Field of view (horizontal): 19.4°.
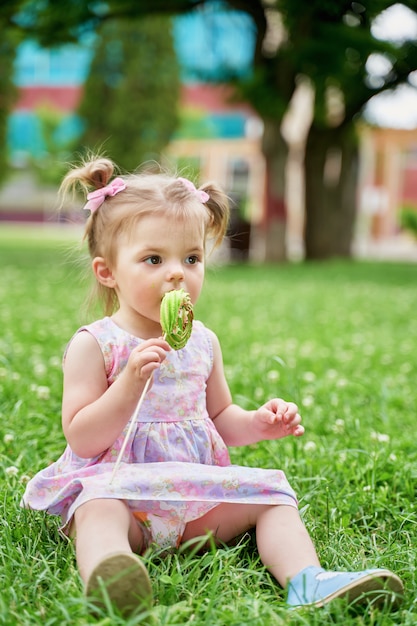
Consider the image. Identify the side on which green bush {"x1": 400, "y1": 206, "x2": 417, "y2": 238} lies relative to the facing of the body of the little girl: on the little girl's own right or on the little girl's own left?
on the little girl's own left

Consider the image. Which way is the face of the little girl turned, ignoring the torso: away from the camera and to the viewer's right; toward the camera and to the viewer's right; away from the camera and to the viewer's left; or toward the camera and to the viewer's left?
toward the camera and to the viewer's right

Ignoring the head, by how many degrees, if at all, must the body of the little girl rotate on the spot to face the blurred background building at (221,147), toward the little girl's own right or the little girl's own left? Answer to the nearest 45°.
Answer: approximately 135° to the little girl's own left

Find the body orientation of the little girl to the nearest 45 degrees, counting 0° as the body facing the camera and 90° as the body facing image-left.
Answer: approximately 315°

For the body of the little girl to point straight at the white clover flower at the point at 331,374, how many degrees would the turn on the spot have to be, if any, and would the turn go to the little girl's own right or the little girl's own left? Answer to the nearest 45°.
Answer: approximately 135° to the little girl's own left

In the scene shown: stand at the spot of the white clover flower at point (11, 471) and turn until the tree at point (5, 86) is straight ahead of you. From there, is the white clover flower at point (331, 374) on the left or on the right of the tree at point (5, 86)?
right

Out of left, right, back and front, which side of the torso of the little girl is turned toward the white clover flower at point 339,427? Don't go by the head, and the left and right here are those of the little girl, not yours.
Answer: left

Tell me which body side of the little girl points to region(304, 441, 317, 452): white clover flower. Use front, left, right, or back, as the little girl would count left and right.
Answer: left

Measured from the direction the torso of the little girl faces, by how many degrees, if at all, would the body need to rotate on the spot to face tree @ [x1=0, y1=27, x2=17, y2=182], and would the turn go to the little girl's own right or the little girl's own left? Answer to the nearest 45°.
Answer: approximately 135° to the little girl's own left

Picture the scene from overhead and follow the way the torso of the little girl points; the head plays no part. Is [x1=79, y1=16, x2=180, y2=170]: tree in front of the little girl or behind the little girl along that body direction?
behind
